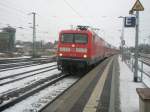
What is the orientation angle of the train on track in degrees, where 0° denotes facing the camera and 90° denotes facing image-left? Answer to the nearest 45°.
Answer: approximately 45°
